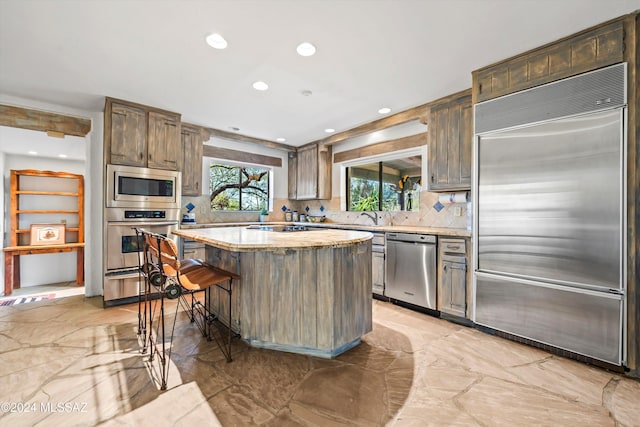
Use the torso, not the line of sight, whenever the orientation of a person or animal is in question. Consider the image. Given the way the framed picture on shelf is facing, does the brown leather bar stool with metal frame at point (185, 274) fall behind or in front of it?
in front

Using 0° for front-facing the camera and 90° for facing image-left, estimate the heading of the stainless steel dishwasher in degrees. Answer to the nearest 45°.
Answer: approximately 45°

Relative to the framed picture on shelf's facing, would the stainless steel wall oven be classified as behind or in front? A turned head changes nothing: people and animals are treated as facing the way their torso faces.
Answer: in front

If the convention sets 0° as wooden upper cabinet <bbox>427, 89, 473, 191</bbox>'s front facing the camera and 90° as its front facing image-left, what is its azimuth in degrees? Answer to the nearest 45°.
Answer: approximately 45°

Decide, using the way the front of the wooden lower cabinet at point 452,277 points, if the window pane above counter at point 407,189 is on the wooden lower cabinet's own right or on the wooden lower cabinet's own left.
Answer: on the wooden lower cabinet's own right

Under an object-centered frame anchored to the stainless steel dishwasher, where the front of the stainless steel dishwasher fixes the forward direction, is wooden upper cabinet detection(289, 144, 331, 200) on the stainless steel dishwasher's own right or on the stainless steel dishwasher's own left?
on the stainless steel dishwasher's own right

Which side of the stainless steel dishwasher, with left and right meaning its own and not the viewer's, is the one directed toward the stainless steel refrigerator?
left
